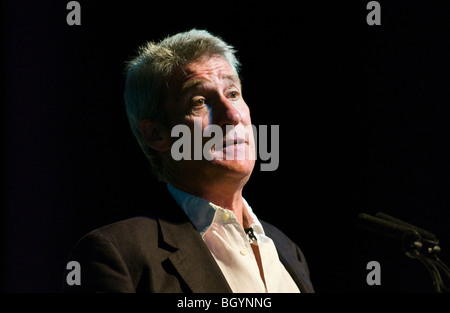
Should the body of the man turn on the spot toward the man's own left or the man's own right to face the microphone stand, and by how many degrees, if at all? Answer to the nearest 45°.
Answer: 0° — they already face it

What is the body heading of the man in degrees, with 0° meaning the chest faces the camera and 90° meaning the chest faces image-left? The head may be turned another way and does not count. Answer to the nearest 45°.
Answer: approximately 315°
